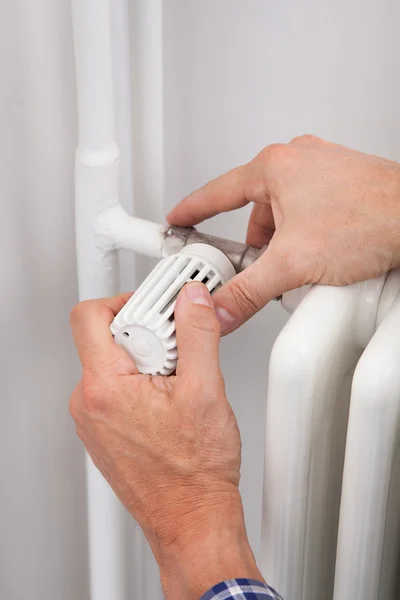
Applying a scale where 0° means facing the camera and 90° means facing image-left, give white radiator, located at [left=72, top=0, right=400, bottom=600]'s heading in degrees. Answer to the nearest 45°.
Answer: approximately 45°
